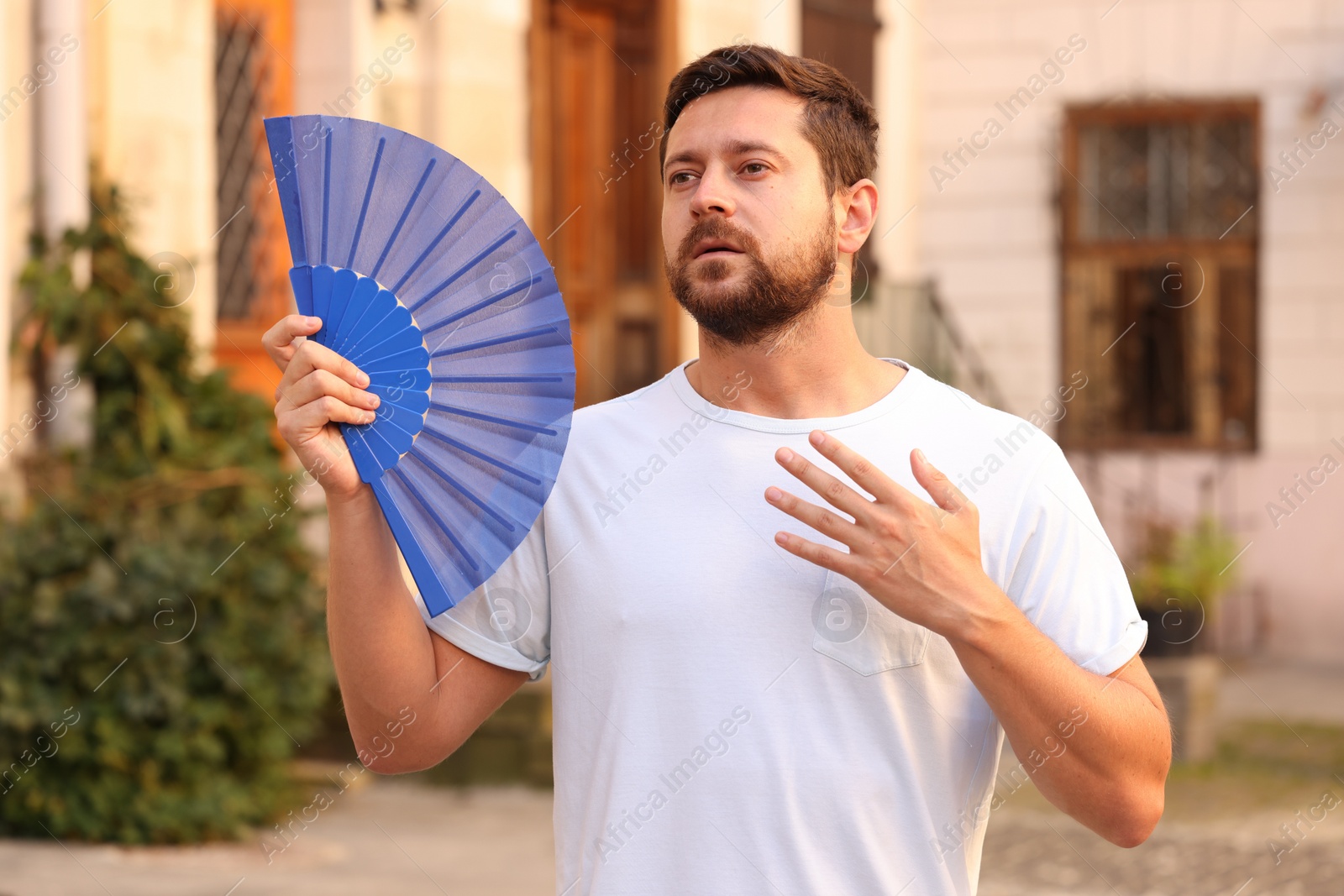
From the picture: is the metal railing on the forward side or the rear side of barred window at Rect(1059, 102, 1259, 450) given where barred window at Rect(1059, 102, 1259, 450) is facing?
on the forward side

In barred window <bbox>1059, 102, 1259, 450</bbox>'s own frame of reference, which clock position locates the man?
The man is roughly at 12 o'clock from the barred window.

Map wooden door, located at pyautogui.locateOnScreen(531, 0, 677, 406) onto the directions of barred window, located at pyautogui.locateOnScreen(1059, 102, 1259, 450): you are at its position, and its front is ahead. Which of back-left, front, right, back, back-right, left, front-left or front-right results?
front-right

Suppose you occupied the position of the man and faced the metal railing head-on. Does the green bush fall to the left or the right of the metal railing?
left

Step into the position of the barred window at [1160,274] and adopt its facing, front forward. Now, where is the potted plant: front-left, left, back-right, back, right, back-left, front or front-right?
front

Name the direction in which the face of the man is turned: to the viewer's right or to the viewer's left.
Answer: to the viewer's left

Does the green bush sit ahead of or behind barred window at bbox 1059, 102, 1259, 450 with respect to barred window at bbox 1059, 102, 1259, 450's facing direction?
ahead

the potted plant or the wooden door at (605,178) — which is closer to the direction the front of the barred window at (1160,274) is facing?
the potted plant
